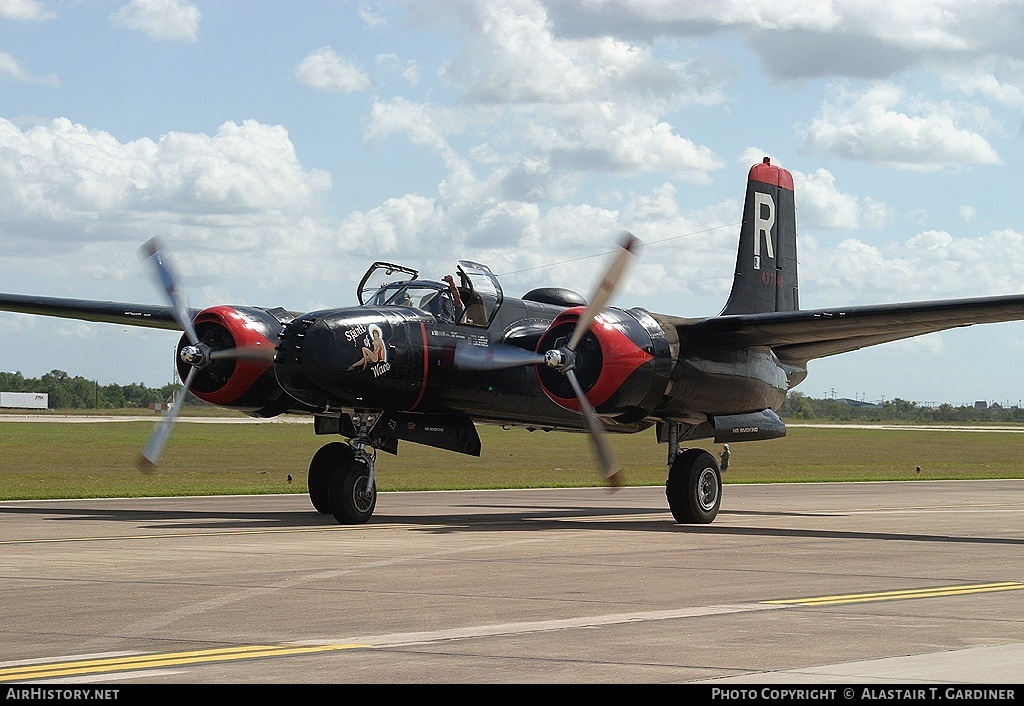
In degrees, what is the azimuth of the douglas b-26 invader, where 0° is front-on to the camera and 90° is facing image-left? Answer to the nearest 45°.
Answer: approximately 45°
